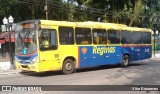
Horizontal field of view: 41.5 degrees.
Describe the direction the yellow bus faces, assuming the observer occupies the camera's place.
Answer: facing the viewer and to the left of the viewer
